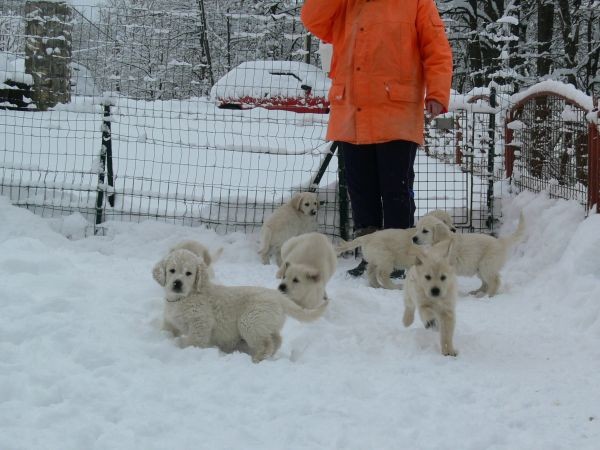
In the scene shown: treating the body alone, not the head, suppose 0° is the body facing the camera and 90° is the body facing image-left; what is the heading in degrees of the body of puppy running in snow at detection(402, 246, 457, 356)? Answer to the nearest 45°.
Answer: approximately 0°

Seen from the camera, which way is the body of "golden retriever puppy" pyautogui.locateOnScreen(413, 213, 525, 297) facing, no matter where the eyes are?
to the viewer's left

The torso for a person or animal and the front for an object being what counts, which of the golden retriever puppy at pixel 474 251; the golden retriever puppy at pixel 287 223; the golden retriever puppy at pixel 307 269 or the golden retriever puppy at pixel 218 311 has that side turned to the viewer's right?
the golden retriever puppy at pixel 287 223

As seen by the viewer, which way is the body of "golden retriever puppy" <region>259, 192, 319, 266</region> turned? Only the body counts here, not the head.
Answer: to the viewer's right

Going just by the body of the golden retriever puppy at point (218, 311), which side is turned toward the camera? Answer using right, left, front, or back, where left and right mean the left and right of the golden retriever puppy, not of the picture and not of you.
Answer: left

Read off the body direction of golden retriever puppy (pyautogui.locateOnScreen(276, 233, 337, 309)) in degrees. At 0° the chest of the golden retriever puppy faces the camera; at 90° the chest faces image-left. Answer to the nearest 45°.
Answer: approximately 45°

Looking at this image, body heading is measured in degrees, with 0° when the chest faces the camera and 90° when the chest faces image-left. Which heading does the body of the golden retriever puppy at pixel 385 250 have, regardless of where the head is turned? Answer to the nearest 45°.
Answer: approximately 270°

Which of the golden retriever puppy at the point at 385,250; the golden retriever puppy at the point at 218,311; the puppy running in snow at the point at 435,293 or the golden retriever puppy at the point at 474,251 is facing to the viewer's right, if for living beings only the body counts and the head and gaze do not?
the golden retriever puppy at the point at 385,250
